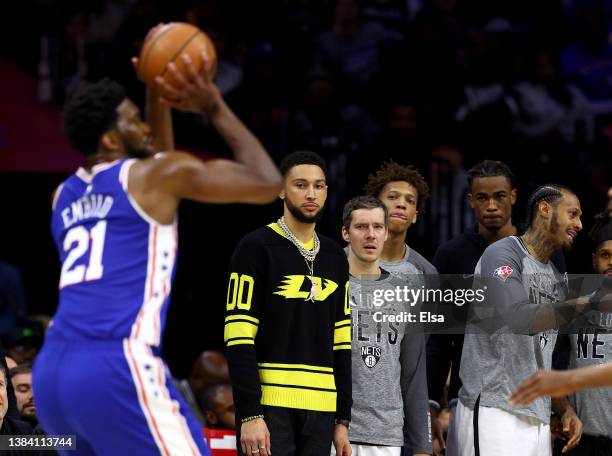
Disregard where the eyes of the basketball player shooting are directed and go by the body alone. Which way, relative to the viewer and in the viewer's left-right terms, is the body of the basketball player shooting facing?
facing away from the viewer and to the right of the viewer

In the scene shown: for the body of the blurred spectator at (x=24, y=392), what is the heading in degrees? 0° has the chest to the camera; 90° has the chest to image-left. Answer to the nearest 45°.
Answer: approximately 0°

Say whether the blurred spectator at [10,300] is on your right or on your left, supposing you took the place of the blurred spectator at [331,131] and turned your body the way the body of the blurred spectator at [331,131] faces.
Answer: on your right

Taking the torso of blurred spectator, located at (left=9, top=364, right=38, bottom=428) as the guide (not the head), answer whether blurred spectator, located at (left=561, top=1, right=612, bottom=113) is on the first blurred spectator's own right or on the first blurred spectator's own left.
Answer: on the first blurred spectator's own left

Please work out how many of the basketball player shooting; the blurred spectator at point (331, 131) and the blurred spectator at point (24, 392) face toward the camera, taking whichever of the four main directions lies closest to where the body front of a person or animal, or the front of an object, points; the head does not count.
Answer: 2

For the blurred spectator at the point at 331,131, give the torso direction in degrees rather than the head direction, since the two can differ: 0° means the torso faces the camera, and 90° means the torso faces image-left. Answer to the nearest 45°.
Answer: approximately 0°

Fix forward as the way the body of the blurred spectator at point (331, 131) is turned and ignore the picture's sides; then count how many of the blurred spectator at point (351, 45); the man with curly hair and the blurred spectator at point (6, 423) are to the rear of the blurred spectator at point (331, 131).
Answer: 1

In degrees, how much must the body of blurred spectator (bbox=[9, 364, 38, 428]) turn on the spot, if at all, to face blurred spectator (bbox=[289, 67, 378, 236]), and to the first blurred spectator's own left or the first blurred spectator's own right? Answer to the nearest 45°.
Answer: approximately 135° to the first blurred spectator's own left

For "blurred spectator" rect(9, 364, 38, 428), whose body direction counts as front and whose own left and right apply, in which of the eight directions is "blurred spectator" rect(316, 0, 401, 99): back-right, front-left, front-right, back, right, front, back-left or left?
back-left

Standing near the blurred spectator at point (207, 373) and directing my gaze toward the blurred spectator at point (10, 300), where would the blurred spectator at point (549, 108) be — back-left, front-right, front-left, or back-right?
back-right

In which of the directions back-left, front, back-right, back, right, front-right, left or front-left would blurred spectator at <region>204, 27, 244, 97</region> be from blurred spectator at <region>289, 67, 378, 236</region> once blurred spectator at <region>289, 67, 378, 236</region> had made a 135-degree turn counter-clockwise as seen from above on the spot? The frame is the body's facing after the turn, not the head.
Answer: left
